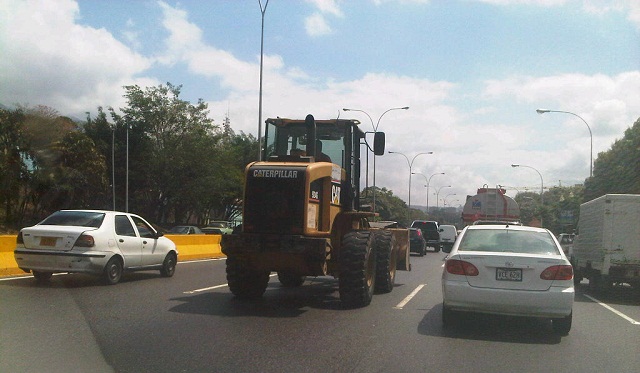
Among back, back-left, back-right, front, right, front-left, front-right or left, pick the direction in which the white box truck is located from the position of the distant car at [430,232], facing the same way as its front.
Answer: back

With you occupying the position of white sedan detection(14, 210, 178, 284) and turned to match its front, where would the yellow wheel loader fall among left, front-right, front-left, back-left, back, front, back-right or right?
right

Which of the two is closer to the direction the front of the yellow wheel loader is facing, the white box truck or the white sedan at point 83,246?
the white box truck

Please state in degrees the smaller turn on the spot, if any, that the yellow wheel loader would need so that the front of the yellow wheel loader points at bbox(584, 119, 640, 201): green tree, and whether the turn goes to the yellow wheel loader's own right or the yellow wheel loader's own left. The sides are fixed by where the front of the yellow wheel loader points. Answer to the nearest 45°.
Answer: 0° — it already faces it

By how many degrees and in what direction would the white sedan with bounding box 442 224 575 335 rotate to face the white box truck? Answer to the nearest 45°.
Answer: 0° — it already faces it

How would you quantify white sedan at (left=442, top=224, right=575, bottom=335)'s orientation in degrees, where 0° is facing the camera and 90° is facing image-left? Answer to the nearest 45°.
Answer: approximately 180°

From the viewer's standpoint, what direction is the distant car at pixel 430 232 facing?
away from the camera

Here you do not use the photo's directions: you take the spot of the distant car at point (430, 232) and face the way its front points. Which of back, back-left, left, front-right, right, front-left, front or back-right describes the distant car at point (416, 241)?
back

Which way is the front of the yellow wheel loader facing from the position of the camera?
facing away from the viewer and to the right of the viewer

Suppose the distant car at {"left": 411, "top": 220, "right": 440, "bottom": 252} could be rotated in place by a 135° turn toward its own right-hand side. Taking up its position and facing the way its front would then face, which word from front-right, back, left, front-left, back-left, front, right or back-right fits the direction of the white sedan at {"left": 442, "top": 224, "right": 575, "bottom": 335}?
front-right

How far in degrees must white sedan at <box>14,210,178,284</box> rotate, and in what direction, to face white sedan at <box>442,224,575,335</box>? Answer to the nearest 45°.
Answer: approximately 90° to its right

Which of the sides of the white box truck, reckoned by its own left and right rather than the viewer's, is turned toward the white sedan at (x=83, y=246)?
left

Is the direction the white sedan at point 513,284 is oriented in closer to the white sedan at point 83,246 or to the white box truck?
the white box truck

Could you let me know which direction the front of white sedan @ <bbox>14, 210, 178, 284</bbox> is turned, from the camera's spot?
facing away from the viewer and to the right of the viewer

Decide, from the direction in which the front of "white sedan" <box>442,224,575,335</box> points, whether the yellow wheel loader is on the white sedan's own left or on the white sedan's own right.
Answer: on the white sedan's own left

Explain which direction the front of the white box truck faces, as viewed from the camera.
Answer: facing away from the viewer and to the left of the viewer

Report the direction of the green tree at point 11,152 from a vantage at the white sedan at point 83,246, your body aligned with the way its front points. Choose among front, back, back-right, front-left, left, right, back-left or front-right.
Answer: front-left
